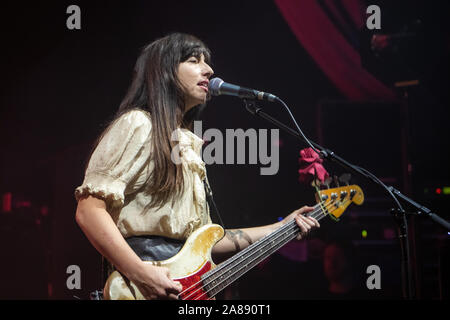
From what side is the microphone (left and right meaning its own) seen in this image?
left
